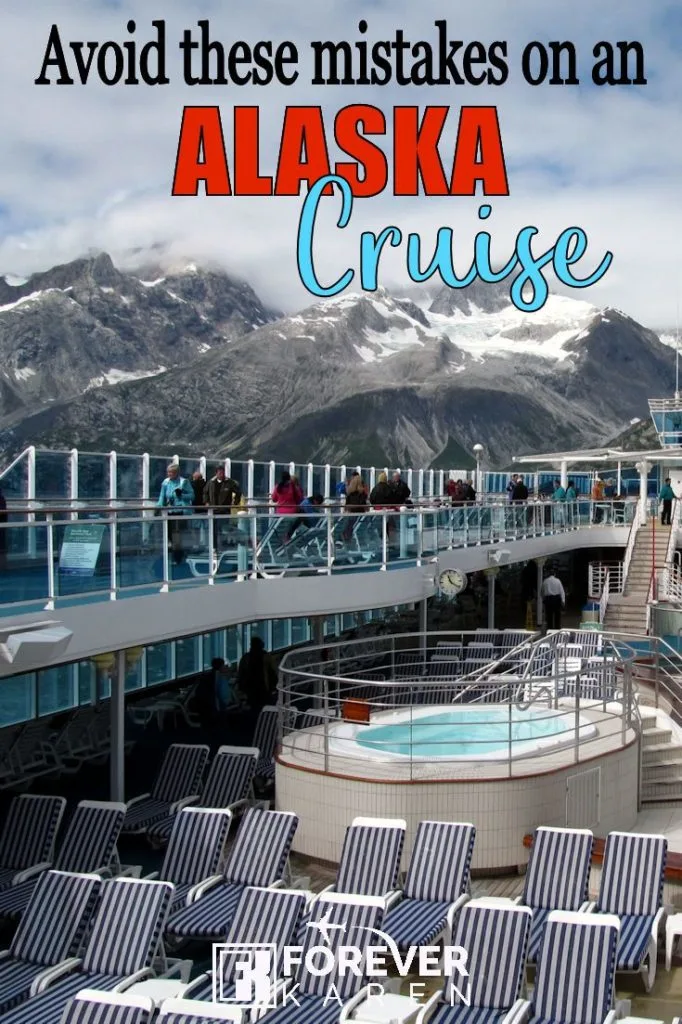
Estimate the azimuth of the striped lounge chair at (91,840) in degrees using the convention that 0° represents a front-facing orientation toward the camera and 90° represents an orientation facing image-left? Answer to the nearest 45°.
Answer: approximately 45°

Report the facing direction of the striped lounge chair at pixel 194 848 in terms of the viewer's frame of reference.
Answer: facing the viewer and to the left of the viewer

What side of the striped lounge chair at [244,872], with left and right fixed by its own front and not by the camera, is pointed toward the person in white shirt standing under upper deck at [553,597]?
back

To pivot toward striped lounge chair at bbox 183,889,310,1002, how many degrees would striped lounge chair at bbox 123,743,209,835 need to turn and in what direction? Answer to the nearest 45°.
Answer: approximately 45° to its left

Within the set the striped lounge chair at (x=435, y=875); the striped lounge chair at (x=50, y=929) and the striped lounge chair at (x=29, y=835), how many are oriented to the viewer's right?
0

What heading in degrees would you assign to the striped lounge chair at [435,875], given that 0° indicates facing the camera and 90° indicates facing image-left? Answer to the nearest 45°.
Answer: approximately 45°

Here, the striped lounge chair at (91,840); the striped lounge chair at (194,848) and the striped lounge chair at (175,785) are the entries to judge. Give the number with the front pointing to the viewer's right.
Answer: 0

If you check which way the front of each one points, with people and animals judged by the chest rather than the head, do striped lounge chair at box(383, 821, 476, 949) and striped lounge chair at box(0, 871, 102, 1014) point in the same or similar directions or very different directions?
same or similar directions

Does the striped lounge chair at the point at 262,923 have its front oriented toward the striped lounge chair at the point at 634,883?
no

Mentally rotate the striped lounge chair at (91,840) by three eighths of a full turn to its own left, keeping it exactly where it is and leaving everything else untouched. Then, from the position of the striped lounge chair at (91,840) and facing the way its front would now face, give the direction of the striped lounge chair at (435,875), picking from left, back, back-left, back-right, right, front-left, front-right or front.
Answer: front-right

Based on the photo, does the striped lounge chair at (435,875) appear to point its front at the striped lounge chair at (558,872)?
no

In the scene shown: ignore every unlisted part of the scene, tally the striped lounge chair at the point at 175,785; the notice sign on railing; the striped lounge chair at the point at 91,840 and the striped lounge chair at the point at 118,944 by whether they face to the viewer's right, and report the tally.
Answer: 0

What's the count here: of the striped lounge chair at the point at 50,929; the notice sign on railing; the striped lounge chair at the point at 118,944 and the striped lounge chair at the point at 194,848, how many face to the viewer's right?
0

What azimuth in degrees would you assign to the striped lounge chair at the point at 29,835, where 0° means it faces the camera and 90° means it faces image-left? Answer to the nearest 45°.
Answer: approximately 45°

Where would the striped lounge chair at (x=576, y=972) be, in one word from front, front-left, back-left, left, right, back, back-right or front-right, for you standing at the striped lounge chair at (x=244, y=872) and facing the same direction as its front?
left

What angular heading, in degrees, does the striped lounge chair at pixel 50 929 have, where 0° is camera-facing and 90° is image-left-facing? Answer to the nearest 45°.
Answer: approximately 45°

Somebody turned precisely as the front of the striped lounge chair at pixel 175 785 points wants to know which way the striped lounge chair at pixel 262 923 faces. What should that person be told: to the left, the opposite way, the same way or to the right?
the same way

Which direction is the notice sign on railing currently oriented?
toward the camera

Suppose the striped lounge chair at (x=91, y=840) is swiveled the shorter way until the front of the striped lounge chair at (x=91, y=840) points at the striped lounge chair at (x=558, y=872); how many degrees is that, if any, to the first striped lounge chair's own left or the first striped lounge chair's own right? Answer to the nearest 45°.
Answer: approximately 90° to the first striped lounge chair's own left
